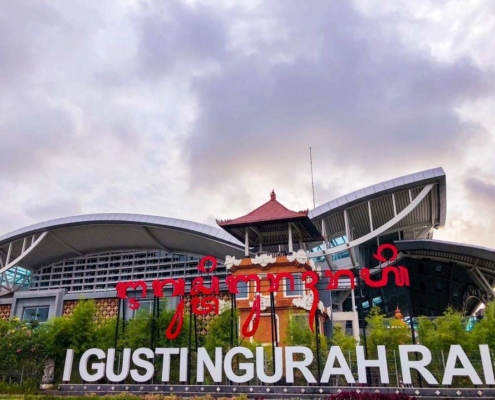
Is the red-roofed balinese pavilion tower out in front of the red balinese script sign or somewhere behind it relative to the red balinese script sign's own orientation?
behind

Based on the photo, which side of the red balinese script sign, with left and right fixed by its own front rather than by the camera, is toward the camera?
front
